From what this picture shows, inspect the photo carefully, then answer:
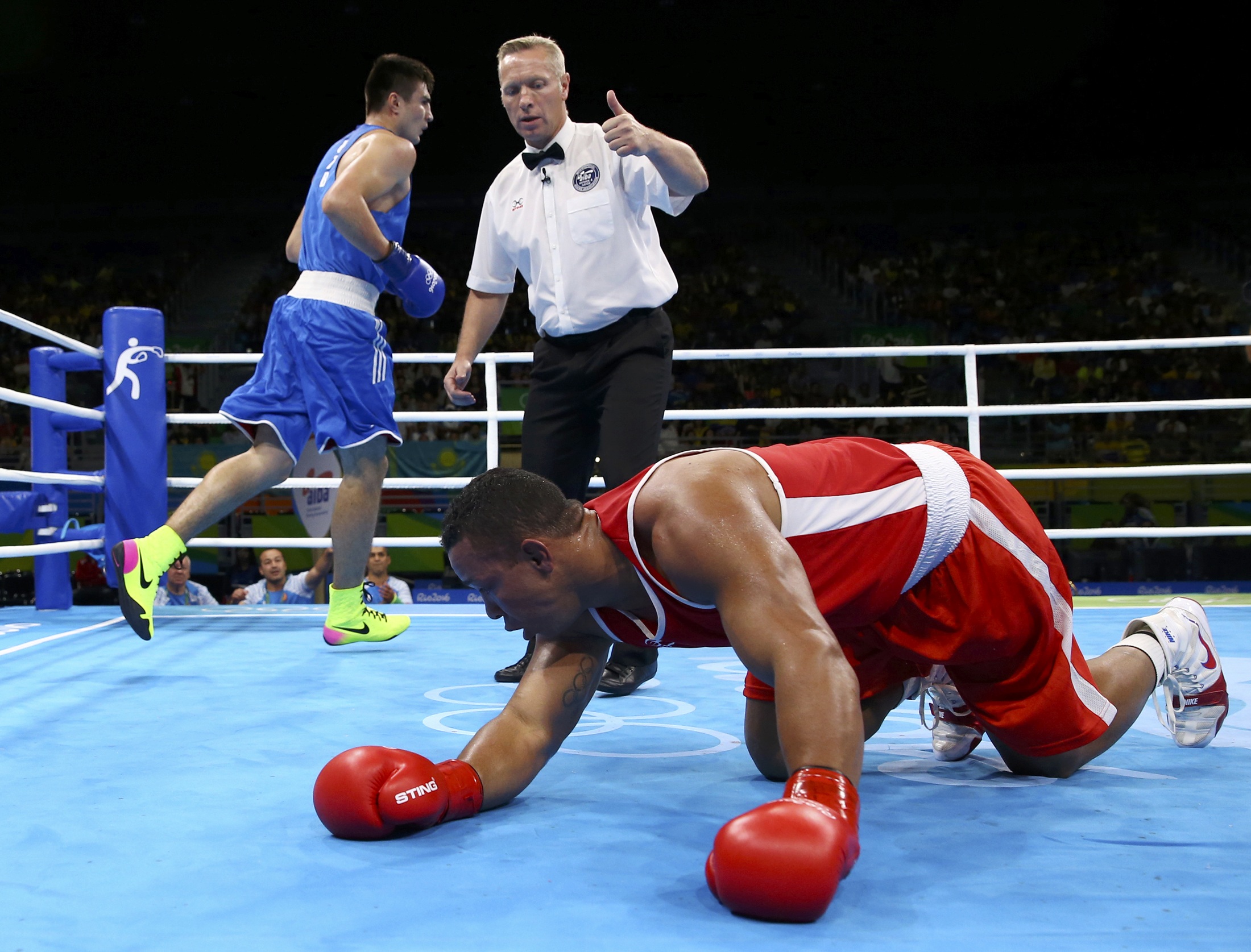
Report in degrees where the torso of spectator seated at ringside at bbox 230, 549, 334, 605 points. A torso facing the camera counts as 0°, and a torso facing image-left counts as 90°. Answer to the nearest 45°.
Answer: approximately 0°

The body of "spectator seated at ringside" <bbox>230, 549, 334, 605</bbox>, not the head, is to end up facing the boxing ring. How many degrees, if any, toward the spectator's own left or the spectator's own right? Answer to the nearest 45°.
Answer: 0° — they already face it

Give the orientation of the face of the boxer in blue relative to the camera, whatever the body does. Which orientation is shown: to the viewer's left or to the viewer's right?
to the viewer's right

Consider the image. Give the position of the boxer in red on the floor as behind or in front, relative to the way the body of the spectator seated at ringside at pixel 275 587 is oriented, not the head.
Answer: in front

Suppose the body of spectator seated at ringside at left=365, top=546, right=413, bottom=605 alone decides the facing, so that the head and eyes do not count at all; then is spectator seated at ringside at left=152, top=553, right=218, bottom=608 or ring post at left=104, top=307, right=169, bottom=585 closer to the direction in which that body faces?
the ring post

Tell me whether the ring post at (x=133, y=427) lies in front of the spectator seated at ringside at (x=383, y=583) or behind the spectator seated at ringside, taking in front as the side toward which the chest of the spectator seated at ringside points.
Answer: in front

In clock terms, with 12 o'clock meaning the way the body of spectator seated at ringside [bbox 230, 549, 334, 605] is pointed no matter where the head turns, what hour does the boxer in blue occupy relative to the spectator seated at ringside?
The boxer in blue is roughly at 12 o'clock from the spectator seated at ringside.

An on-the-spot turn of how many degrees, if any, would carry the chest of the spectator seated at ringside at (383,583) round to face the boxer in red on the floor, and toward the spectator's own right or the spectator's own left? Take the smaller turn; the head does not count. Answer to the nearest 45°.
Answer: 0° — they already face them

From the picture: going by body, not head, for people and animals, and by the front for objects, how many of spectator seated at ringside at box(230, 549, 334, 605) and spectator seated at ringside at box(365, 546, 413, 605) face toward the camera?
2
